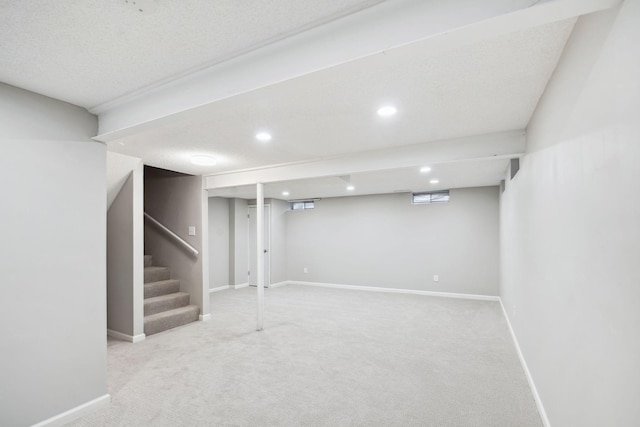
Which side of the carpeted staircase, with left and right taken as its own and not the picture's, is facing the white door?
left

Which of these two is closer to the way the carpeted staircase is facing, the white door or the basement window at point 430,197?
the basement window

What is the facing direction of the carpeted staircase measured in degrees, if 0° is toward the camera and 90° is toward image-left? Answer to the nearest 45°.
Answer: approximately 315°

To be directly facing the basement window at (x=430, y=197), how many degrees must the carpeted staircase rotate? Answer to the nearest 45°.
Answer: approximately 45° to its left
